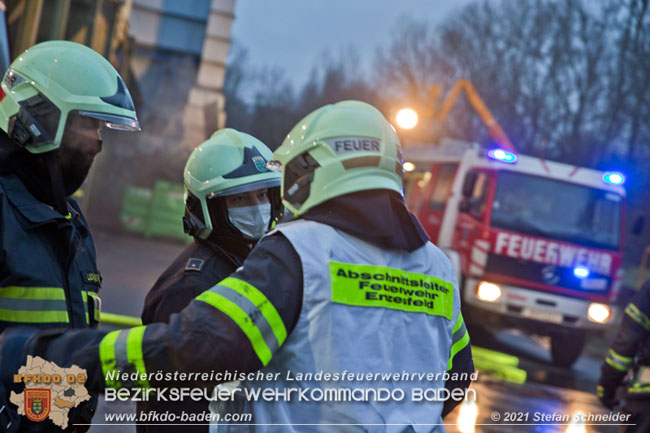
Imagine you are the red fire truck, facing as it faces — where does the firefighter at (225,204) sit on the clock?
The firefighter is roughly at 2 o'clock from the red fire truck.

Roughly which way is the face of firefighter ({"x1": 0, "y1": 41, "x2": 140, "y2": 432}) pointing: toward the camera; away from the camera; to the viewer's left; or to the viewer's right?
to the viewer's right

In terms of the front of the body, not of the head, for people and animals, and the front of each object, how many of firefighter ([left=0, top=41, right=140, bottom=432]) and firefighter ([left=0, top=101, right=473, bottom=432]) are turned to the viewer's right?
1

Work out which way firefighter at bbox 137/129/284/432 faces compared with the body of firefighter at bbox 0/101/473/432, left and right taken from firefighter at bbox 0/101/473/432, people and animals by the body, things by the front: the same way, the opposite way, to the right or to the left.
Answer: the opposite way

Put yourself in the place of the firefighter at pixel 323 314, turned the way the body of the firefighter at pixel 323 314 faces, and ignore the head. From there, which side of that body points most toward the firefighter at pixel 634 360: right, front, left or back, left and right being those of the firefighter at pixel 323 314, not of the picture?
right

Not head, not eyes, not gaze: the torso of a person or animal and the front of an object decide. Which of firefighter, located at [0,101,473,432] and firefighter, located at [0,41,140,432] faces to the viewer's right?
firefighter, located at [0,41,140,432]

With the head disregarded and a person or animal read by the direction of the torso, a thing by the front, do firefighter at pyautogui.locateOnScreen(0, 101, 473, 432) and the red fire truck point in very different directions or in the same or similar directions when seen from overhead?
very different directions

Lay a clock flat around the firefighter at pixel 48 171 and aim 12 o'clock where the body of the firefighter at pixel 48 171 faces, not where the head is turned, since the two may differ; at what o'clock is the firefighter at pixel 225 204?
the firefighter at pixel 225 204 is roughly at 11 o'clock from the firefighter at pixel 48 171.

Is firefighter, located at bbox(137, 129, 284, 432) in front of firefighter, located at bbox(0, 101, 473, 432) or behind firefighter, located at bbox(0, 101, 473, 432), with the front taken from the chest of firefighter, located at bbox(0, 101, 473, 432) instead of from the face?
in front

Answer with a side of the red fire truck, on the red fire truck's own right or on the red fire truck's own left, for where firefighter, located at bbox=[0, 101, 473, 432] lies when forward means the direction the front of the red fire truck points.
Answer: on the red fire truck's own right

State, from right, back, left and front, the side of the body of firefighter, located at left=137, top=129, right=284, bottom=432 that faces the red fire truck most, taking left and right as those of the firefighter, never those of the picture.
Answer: left

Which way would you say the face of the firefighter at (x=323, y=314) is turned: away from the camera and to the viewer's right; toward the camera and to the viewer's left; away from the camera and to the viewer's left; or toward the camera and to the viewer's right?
away from the camera and to the viewer's left

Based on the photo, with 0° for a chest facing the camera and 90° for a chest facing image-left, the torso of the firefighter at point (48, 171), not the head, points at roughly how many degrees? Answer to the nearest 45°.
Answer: approximately 270°

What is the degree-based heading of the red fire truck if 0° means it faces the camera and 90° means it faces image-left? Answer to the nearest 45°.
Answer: approximately 315°
